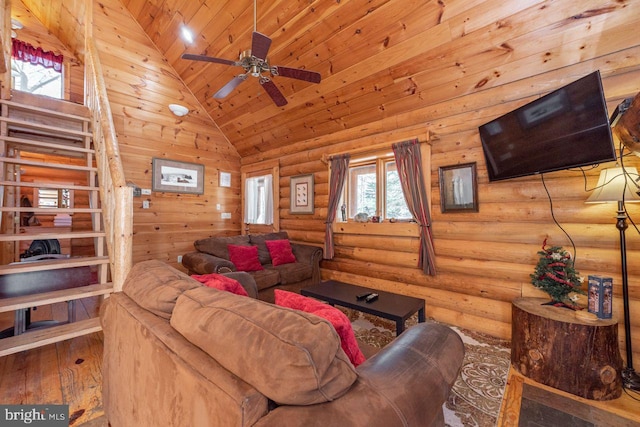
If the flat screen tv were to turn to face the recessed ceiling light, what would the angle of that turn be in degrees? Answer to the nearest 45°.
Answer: approximately 45° to its right

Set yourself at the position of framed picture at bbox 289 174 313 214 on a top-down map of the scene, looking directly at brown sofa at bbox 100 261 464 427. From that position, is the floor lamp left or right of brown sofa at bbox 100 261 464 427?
left

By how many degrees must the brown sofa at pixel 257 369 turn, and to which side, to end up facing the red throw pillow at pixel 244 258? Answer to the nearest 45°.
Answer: approximately 45° to its left

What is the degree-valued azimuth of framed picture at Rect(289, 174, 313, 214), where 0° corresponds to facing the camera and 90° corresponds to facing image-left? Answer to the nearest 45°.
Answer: approximately 45°

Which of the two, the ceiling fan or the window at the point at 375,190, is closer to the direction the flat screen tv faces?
the ceiling fan

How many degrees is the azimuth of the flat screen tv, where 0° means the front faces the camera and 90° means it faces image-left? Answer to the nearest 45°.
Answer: approximately 45°

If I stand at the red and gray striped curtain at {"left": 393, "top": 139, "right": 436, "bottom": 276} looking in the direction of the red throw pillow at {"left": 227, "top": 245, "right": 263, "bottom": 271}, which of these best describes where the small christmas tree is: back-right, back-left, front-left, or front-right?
back-left

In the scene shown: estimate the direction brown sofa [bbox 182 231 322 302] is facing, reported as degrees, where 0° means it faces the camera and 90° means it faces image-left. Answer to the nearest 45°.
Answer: approximately 315°

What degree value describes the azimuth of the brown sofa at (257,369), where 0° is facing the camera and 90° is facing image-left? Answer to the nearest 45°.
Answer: approximately 225°

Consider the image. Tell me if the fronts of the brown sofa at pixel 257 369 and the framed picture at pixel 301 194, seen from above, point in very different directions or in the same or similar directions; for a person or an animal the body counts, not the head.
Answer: very different directions
